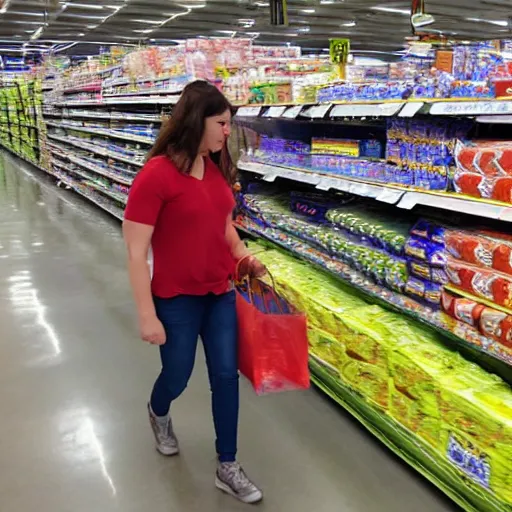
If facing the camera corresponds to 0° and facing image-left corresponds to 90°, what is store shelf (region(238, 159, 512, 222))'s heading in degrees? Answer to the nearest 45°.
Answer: approximately 45°

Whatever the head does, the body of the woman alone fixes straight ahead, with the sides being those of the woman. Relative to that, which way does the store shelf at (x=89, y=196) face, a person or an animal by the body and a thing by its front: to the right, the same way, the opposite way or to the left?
to the right

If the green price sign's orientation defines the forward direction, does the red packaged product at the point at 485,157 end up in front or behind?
in front

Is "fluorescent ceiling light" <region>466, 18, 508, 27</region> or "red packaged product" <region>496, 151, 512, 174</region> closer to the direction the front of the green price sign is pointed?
the red packaged product

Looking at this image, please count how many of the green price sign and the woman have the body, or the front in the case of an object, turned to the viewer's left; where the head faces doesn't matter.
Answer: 0

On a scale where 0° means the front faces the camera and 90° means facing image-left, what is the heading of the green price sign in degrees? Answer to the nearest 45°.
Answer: approximately 0°

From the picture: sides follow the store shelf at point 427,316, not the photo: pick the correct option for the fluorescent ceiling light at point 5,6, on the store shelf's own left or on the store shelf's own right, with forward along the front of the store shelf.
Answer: on the store shelf's own right

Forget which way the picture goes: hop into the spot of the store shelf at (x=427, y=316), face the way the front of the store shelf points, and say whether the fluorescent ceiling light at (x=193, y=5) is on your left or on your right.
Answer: on your right
